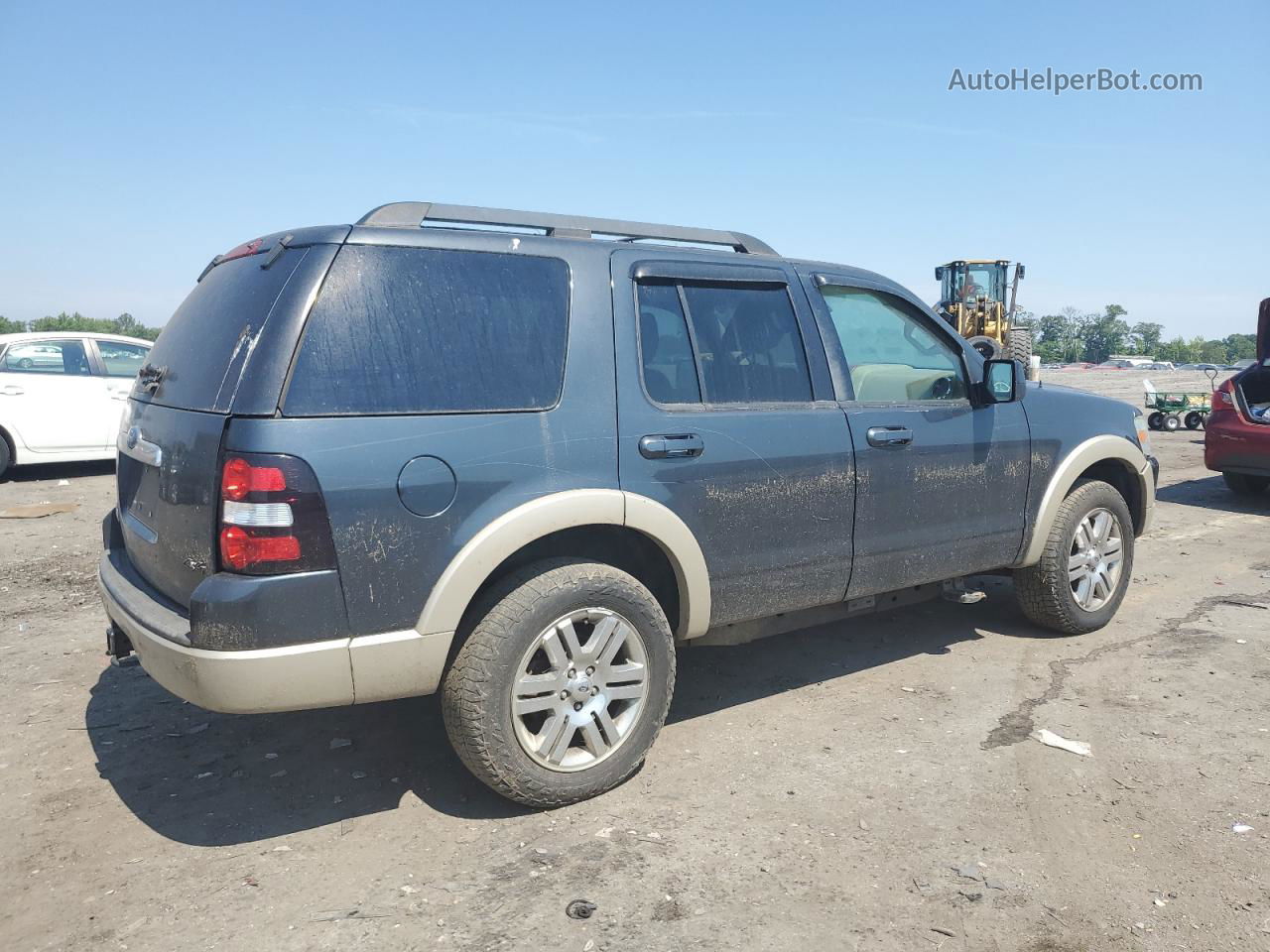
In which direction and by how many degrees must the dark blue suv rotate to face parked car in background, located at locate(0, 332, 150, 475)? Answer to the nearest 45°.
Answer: approximately 90° to its left

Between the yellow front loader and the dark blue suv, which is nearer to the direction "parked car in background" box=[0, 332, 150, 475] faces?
the yellow front loader

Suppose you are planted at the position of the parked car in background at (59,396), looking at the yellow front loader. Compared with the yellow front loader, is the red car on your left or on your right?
right

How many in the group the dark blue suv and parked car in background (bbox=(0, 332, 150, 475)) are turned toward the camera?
0

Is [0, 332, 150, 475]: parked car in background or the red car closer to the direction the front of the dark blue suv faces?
the red car

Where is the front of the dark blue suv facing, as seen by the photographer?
facing away from the viewer and to the right of the viewer

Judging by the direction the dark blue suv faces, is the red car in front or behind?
in front
